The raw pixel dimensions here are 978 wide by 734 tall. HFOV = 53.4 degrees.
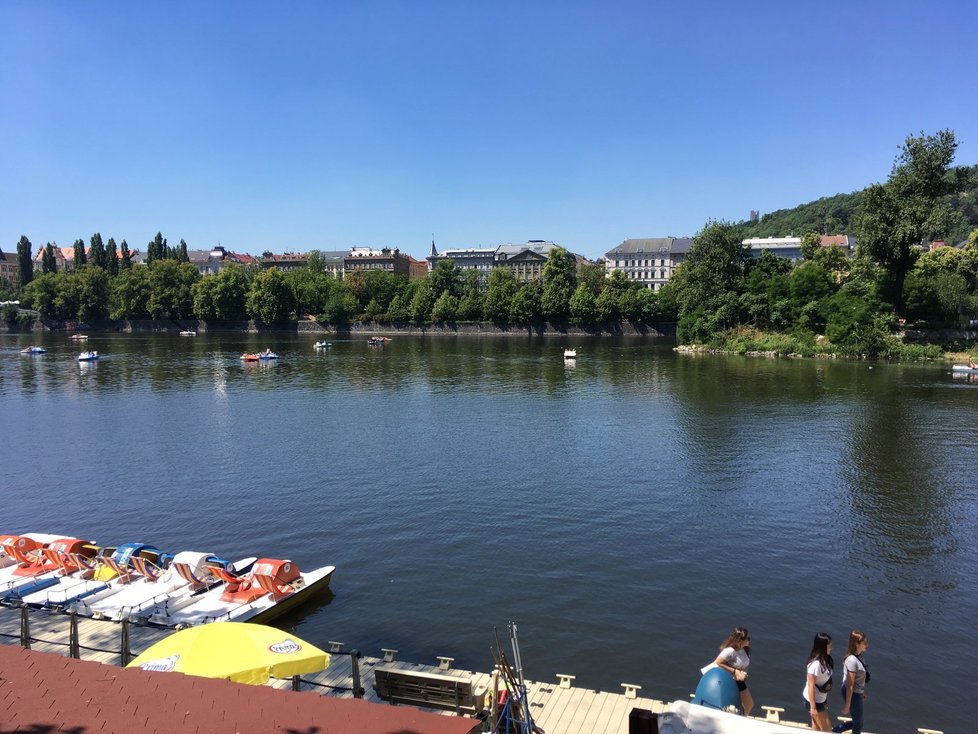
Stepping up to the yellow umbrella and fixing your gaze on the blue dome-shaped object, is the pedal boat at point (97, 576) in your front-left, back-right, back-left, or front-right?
back-left

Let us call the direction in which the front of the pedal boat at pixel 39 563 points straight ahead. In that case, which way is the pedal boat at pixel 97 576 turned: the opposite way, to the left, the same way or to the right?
the same way

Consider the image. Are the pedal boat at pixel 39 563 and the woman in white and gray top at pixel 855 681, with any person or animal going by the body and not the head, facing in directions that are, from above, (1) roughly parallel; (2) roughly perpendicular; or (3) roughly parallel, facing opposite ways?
roughly perpendicular

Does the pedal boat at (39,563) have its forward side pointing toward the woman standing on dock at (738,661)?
no

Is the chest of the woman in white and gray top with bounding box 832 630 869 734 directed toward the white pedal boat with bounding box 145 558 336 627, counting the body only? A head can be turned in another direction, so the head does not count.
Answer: no
